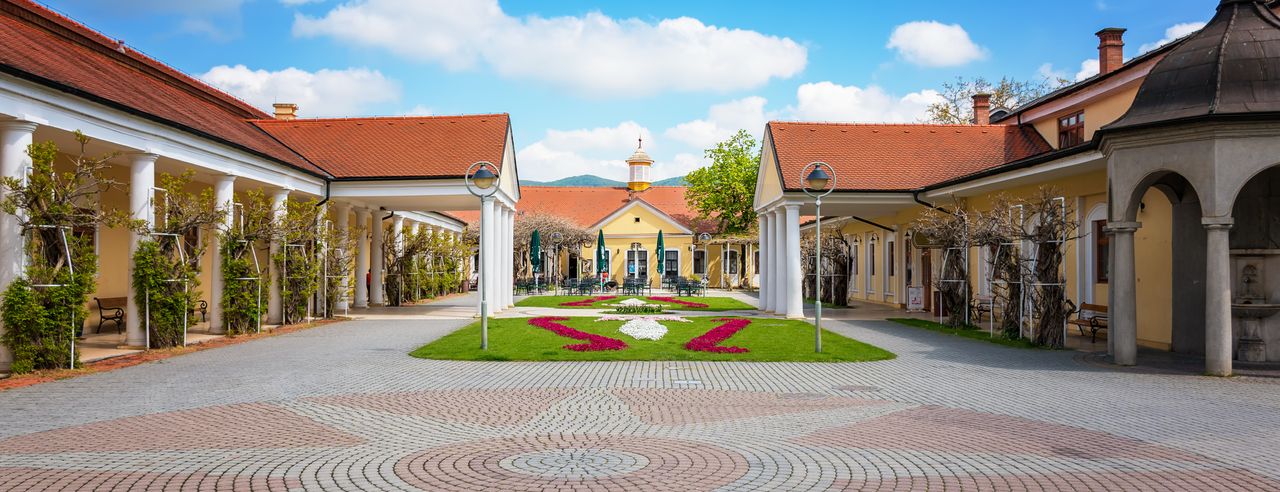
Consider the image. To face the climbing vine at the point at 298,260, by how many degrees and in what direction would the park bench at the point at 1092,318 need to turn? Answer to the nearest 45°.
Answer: approximately 45° to its right

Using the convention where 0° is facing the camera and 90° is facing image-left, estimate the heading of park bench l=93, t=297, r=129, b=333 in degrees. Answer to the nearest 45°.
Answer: approximately 315°

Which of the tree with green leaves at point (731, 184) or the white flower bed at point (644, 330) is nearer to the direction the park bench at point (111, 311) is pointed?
the white flower bed

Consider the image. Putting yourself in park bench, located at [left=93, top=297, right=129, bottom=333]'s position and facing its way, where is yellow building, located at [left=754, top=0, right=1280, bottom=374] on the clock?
The yellow building is roughly at 12 o'clock from the park bench.

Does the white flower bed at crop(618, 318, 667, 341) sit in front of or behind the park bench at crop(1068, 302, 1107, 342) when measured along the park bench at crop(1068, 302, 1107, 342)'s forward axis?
in front

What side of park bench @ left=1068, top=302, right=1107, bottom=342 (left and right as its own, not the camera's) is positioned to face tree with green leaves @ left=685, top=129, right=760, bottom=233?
right

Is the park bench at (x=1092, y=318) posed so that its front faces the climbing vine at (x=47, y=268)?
yes

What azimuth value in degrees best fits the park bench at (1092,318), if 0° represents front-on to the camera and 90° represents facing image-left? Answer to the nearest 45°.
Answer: approximately 45°
